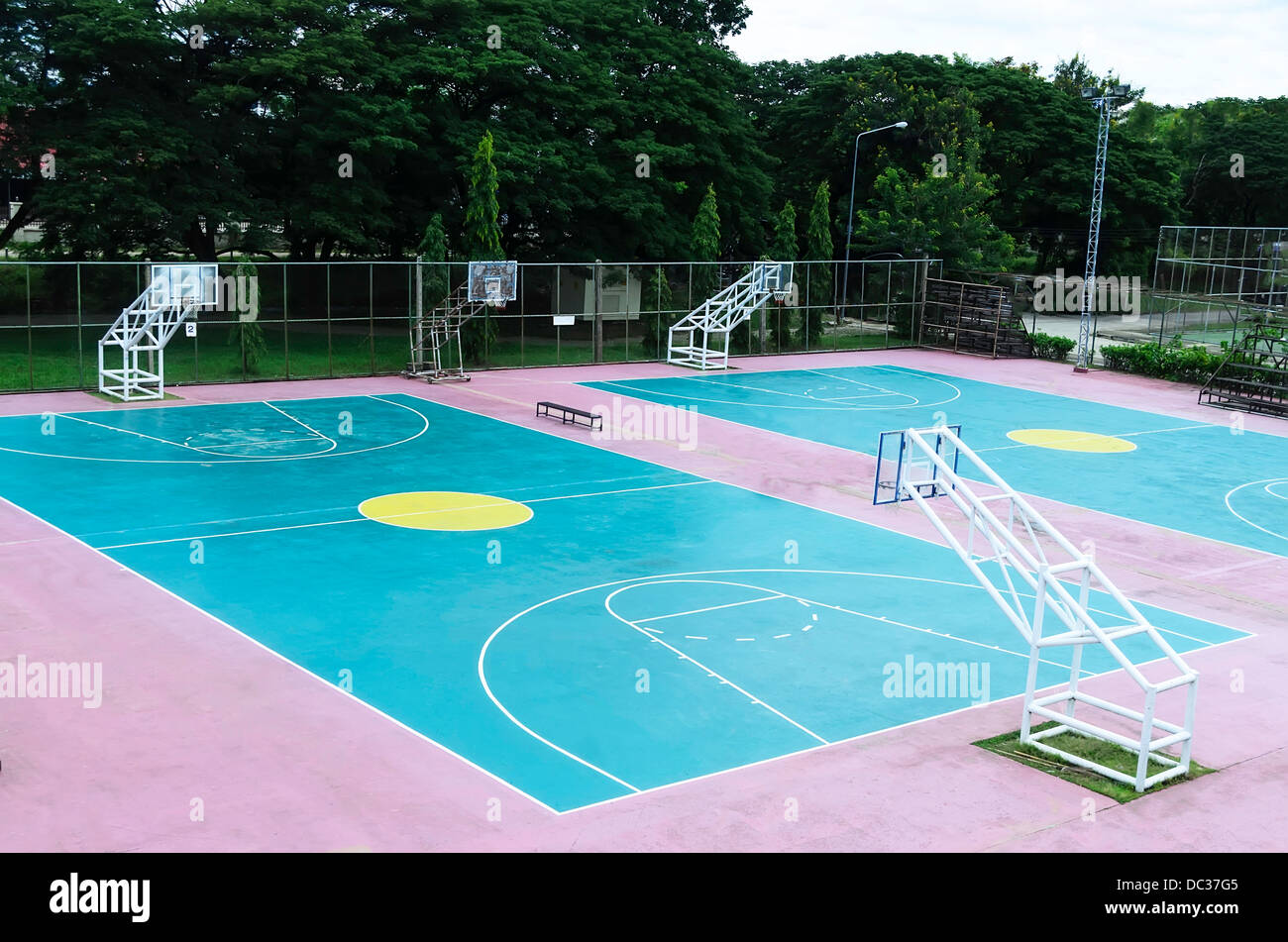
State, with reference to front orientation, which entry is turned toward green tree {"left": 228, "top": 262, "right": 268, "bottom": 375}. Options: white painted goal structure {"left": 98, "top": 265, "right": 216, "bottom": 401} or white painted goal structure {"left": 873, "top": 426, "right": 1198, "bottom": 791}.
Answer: white painted goal structure {"left": 873, "top": 426, "right": 1198, "bottom": 791}

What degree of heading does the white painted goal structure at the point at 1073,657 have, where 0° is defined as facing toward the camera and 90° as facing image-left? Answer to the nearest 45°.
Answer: approximately 135°

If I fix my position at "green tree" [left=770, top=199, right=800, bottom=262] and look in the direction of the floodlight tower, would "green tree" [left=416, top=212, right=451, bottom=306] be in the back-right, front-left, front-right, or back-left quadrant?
back-right

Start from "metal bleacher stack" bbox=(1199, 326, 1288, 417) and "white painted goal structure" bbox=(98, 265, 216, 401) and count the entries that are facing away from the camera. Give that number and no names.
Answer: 0

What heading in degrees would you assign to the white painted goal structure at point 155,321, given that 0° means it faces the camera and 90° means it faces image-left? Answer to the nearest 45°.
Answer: approximately 315°

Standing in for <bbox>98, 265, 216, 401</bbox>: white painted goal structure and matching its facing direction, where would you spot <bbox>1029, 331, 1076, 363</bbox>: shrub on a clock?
The shrub is roughly at 10 o'clock from the white painted goal structure.

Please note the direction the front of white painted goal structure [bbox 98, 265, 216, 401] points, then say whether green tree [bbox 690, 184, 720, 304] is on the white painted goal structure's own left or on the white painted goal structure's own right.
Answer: on the white painted goal structure's own left

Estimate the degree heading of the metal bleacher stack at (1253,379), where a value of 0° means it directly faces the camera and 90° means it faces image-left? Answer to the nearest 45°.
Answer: approximately 45°

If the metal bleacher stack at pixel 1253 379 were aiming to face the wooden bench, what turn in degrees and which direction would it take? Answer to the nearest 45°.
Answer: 0° — it already faces it

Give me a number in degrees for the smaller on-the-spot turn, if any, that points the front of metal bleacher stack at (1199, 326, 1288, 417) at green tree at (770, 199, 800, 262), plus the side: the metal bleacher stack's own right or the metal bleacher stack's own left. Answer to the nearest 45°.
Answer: approximately 45° to the metal bleacher stack's own right

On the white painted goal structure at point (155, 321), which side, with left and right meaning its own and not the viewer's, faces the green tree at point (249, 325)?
left

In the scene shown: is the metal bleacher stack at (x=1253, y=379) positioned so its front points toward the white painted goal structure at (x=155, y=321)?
yes

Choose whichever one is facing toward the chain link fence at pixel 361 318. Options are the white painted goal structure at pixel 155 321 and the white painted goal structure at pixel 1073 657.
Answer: the white painted goal structure at pixel 1073 657

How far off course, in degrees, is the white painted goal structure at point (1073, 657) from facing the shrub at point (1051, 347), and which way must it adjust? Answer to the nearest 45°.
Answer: approximately 45° to its right

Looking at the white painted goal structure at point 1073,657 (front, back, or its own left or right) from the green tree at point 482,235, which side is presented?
front

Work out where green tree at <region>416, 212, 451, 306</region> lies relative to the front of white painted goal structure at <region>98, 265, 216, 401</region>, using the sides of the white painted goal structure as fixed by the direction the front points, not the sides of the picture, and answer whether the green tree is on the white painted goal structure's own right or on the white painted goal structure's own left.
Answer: on the white painted goal structure's own left
